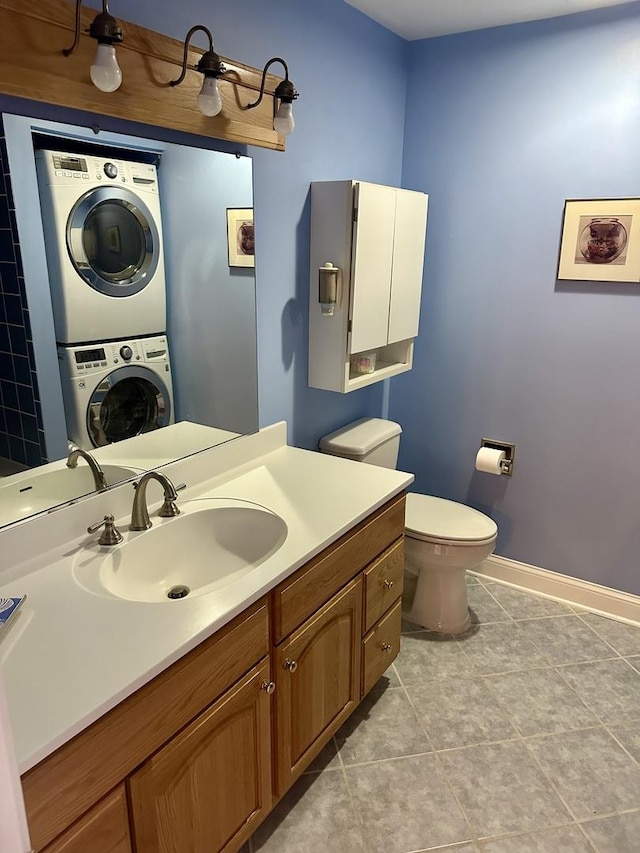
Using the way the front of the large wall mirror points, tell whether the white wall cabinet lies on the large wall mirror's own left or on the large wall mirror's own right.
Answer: on the large wall mirror's own left

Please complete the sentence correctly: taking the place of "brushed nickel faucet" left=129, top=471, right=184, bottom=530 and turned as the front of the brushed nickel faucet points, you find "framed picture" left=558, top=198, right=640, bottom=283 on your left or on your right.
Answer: on your left

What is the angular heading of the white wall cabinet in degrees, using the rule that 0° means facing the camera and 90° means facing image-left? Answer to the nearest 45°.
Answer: approximately 315°

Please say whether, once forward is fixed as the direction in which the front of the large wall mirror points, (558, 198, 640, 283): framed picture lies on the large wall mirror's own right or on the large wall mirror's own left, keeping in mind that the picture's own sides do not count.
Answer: on the large wall mirror's own left

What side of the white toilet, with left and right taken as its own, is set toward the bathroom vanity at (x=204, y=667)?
right
